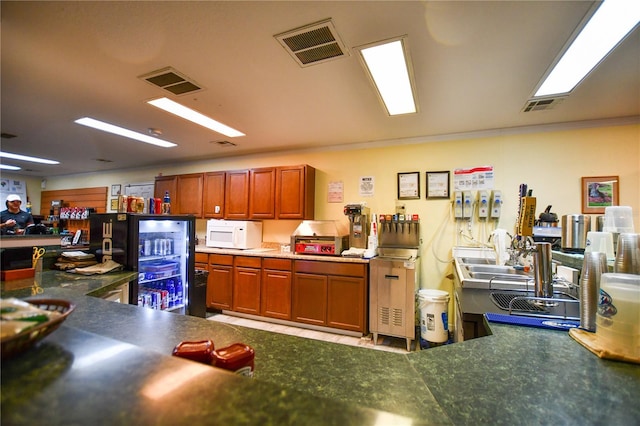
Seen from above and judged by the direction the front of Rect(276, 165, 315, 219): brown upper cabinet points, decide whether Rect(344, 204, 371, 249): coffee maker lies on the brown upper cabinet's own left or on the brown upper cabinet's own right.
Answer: on the brown upper cabinet's own left

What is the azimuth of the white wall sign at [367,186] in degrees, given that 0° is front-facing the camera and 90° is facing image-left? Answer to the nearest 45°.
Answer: approximately 0°

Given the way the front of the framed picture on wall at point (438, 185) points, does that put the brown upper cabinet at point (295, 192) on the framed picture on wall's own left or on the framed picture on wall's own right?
on the framed picture on wall's own right

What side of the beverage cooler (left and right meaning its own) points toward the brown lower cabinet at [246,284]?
left

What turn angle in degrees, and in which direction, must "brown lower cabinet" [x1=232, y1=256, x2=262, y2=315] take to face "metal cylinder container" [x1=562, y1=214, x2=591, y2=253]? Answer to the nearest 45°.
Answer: approximately 90° to its left

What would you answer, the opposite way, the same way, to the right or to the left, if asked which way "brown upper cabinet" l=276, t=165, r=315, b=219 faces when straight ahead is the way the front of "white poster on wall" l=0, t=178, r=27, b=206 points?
to the right

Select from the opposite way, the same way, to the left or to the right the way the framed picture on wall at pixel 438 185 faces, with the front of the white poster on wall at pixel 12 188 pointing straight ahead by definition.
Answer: to the right

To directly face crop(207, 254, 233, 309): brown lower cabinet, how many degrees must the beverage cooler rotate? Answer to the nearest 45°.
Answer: approximately 90° to its left

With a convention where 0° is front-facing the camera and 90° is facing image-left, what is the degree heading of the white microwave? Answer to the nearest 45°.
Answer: approximately 45°
